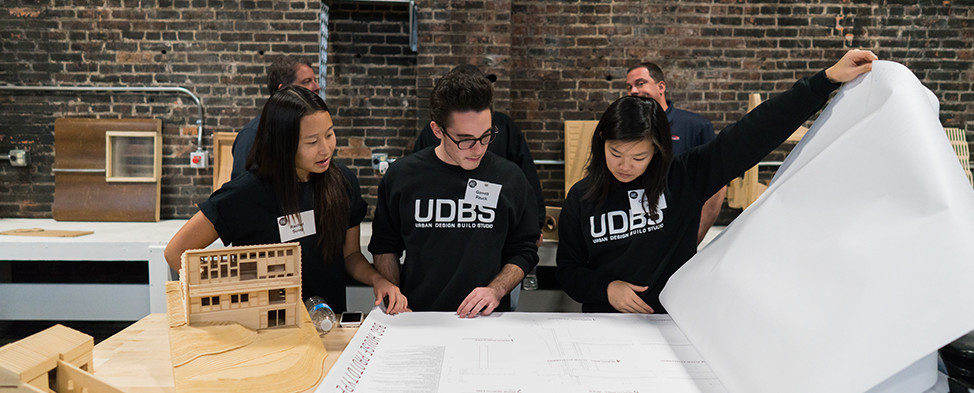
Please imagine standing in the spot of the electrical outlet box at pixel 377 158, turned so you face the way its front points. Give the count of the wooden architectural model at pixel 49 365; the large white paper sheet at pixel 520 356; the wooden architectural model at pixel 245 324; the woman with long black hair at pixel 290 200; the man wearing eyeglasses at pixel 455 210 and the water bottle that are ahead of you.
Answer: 6

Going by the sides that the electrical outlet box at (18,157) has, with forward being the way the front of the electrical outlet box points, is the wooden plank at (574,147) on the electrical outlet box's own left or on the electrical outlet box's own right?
on the electrical outlet box's own left

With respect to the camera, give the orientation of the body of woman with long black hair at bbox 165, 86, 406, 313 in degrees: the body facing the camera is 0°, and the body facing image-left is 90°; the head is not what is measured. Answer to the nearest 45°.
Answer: approximately 315°

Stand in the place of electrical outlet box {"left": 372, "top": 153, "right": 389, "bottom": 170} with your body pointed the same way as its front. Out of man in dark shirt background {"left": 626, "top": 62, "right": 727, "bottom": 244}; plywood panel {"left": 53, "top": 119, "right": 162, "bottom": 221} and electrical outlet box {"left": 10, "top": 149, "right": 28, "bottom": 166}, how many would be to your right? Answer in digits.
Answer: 2

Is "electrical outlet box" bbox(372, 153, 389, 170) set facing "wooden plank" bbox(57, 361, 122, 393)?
yes

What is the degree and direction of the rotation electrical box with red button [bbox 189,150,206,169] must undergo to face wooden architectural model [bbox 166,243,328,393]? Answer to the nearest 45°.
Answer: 0° — it already faces it

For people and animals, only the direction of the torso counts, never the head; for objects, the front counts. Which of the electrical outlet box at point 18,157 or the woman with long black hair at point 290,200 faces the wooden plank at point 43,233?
the electrical outlet box
